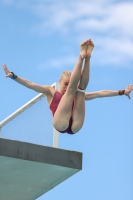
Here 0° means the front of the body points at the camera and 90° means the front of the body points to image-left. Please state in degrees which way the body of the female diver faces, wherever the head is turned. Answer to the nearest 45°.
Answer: approximately 315°
